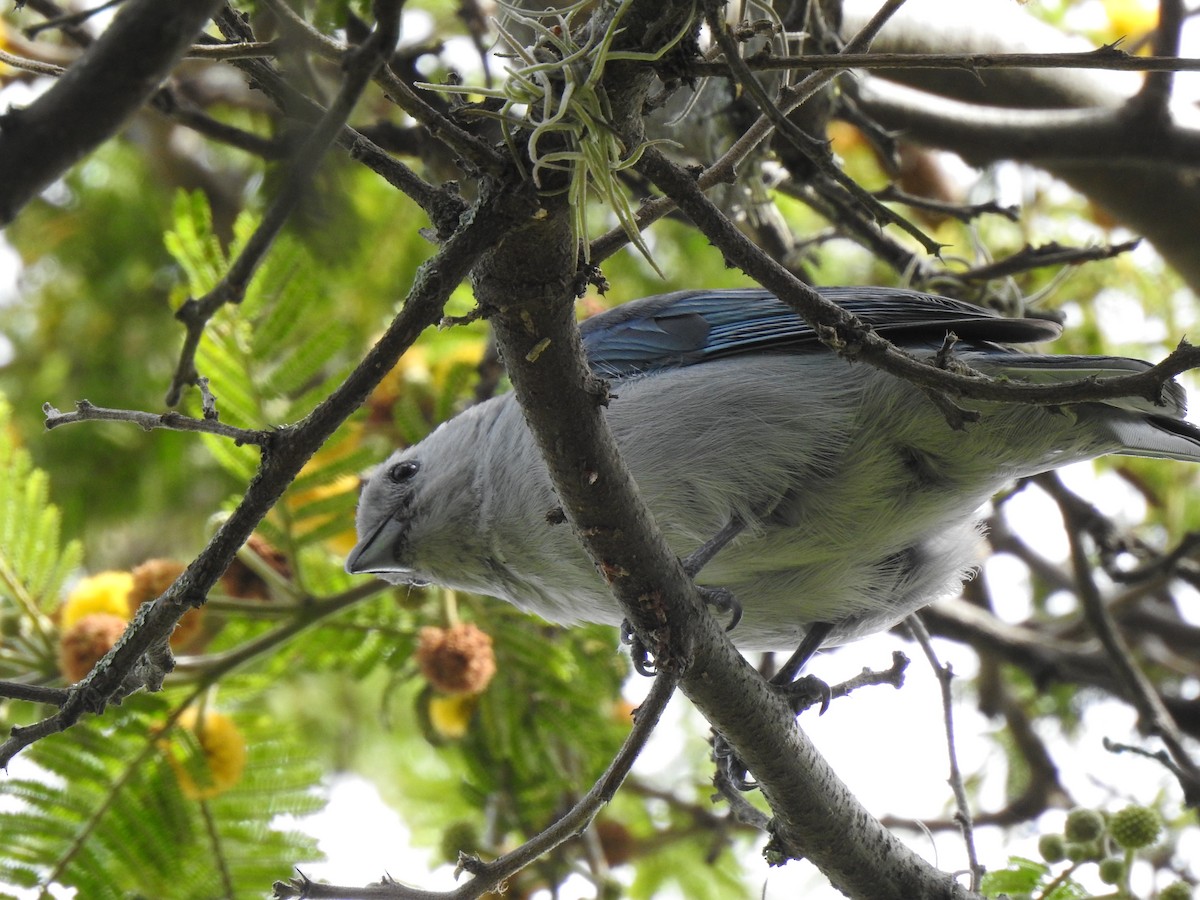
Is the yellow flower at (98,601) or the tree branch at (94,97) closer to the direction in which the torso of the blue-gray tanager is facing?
the yellow flower

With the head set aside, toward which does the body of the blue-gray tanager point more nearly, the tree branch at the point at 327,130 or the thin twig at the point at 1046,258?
the tree branch

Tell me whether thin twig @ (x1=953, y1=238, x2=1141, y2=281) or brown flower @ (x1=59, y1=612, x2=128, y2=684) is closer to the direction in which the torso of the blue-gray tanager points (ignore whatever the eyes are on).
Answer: the brown flower

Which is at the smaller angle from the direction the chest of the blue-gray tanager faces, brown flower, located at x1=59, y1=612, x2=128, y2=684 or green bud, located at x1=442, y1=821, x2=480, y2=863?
the brown flower

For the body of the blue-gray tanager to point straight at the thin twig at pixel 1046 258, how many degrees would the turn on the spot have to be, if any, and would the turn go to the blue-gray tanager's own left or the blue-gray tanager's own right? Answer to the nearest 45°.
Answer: approximately 135° to the blue-gray tanager's own right

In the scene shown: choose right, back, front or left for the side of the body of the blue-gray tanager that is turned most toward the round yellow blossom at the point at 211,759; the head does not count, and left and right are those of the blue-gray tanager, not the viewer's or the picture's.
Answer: front

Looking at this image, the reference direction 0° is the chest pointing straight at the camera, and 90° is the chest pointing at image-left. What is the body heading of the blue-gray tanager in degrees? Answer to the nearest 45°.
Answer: approximately 90°
